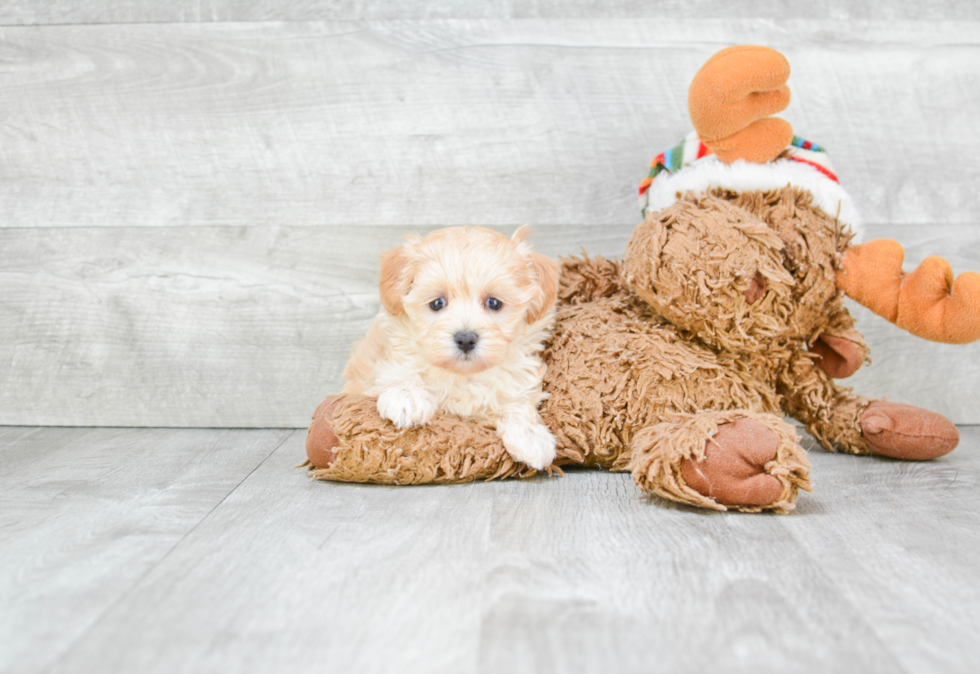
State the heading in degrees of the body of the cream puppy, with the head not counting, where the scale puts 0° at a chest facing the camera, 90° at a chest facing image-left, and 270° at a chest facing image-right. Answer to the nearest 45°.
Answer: approximately 0°
